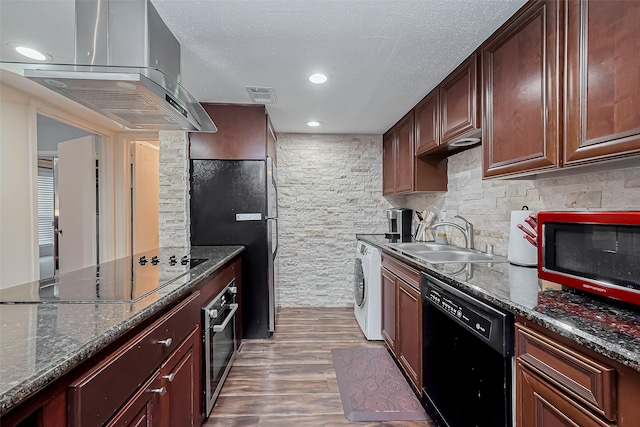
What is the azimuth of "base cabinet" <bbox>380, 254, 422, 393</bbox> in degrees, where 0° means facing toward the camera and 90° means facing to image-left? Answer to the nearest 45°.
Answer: approximately 90°

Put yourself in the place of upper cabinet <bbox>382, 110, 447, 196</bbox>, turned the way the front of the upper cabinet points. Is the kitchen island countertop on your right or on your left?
on your left

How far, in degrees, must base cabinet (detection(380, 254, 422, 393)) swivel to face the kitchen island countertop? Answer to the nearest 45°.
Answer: approximately 45° to its left

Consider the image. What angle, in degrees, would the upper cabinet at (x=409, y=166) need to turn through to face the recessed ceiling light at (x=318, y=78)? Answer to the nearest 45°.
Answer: approximately 45° to its left

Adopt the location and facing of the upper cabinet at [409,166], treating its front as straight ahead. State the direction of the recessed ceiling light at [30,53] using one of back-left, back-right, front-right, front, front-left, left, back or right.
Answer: front-left

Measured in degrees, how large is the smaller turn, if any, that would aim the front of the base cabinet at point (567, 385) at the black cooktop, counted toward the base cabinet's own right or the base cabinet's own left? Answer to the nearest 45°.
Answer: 0° — it already faces it

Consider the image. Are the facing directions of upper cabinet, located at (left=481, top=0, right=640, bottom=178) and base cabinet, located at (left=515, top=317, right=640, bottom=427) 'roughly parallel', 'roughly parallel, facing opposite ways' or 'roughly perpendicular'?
roughly parallel

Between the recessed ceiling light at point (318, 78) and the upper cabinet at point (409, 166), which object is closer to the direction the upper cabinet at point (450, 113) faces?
the recessed ceiling light

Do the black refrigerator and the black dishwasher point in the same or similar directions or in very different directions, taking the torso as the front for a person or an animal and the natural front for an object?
very different directions

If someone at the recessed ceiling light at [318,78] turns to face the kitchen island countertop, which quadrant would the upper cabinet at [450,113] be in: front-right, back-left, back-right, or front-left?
back-left

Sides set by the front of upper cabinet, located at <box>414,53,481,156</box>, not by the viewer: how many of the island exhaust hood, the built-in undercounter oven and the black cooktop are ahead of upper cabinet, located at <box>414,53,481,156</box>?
3

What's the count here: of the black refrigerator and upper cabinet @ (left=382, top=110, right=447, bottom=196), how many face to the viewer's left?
1

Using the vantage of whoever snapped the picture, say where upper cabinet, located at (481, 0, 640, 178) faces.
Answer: facing the viewer and to the left of the viewer

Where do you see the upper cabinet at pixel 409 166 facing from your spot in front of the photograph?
facing to the left of the viewer
